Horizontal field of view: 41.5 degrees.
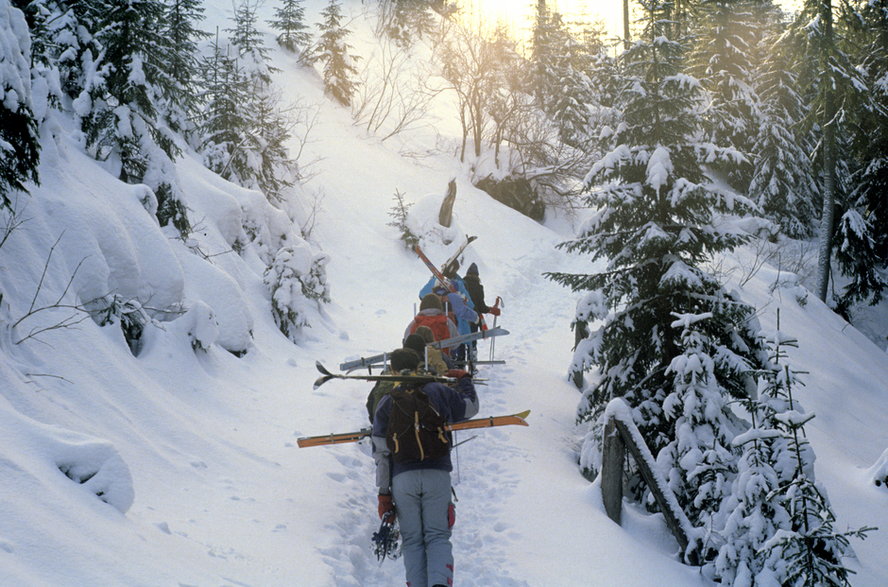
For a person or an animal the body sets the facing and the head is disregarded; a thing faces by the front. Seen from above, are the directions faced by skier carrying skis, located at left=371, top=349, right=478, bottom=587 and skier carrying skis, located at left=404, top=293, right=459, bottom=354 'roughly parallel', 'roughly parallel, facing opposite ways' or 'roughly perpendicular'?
roughly parallel

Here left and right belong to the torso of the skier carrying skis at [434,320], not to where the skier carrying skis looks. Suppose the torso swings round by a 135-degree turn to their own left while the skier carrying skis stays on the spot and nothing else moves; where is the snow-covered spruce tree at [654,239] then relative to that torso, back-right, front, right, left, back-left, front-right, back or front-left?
back-left

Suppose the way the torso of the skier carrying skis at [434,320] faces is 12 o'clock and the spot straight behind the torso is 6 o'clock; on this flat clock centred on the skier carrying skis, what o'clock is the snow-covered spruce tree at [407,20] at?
The snow-covered spruce tree is roughly at 12 o'clock from the skier carrying skis.

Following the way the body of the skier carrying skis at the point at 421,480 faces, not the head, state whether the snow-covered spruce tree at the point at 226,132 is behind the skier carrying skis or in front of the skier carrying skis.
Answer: in front

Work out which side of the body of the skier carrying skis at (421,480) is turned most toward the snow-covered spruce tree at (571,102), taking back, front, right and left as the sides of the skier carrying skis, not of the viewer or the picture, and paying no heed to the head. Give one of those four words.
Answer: front

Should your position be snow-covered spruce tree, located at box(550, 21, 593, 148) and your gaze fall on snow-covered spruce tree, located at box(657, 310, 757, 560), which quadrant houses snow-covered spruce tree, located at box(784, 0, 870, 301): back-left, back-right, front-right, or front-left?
front-left

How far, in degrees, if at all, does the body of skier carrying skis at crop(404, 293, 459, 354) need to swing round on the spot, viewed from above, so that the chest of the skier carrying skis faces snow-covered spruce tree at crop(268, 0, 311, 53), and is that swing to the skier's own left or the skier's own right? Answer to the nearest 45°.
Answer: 0° — they already face it

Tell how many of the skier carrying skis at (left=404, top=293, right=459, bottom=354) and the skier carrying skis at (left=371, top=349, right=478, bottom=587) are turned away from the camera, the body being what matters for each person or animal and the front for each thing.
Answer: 2

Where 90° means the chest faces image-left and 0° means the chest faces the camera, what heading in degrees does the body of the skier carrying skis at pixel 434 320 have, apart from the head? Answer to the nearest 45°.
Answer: approximately 180°

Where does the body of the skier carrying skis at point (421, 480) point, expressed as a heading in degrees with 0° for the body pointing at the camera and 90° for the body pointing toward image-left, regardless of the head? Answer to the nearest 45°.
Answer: approximately 180°

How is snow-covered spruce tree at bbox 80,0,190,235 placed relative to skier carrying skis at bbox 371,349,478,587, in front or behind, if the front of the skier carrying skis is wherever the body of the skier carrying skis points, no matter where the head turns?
in front

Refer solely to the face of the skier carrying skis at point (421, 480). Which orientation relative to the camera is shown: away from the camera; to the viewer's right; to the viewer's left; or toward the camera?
away from the camera
